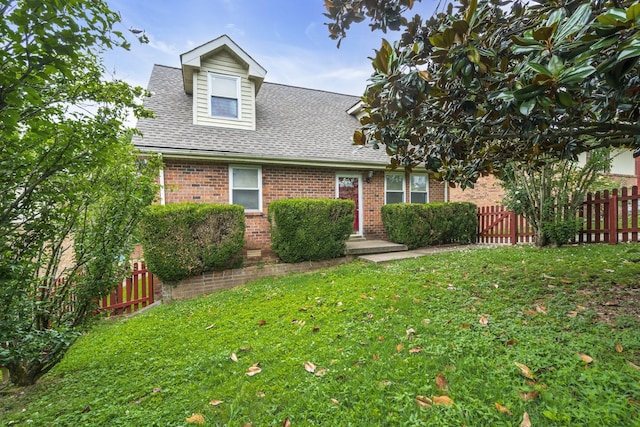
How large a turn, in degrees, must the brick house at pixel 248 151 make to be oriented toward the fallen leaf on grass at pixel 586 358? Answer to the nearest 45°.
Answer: approximately 45° to its left

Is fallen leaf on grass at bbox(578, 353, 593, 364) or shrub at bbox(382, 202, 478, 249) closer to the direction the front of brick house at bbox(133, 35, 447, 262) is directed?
the fallen leaf on grass

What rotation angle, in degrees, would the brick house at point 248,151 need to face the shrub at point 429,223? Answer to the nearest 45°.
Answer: approximately 90° to its left

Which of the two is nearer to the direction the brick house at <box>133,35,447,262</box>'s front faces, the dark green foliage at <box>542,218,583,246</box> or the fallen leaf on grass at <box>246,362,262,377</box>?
the fallen leaf on grass

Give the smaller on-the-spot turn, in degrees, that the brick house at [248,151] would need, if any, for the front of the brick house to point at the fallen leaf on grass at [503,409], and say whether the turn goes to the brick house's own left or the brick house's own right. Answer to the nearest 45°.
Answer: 0° — it already faces it

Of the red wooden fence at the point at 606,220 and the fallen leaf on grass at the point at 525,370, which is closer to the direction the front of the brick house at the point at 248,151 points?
the fallen leaf on grass

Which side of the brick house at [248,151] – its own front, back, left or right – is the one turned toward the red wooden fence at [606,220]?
left

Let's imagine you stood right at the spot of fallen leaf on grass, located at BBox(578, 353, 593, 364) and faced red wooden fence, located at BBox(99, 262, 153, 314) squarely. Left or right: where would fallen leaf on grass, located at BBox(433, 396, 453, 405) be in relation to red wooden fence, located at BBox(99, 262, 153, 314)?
left

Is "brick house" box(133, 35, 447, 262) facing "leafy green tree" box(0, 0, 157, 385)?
yes

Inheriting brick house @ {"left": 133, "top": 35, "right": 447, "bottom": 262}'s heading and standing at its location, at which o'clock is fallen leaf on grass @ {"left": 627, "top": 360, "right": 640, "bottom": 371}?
The fallen leaf on grass is roughly at 11 o'clock from the brick house.

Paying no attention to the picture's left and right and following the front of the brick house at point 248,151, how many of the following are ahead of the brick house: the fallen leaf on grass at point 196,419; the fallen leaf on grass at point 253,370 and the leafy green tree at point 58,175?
3

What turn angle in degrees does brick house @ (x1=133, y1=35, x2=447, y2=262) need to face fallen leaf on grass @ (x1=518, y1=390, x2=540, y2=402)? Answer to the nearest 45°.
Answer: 0° — it already faces it

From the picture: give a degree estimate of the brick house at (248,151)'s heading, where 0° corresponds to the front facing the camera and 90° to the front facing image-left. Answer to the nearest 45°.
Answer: approximately 0°
